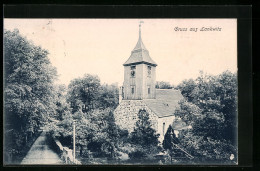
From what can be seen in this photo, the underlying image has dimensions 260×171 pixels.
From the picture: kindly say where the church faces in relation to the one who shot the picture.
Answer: facing the viewer and to the left of the viewer

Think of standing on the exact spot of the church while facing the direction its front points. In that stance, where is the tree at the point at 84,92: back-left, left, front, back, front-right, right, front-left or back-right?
front-right
